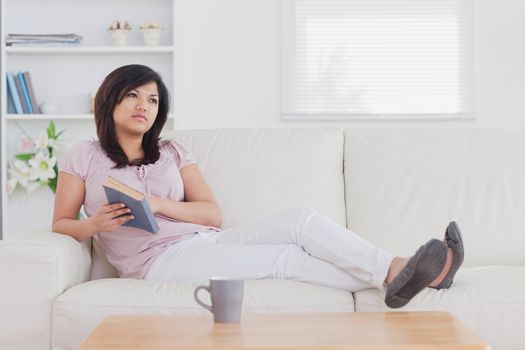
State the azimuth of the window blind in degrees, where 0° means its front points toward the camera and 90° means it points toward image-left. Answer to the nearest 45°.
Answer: approximately 0°

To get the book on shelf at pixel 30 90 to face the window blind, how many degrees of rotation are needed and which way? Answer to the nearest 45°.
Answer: approximately 90° to its left

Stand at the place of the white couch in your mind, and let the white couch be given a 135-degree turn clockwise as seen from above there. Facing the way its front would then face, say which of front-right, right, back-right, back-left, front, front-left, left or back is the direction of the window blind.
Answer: front-right

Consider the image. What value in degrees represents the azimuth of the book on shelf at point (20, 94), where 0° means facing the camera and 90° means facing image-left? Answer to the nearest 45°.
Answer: approximately 0°

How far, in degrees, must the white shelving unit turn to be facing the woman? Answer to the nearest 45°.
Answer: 0° — it already faces them

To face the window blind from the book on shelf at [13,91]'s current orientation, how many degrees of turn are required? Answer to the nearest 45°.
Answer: approximately 90° to its left
